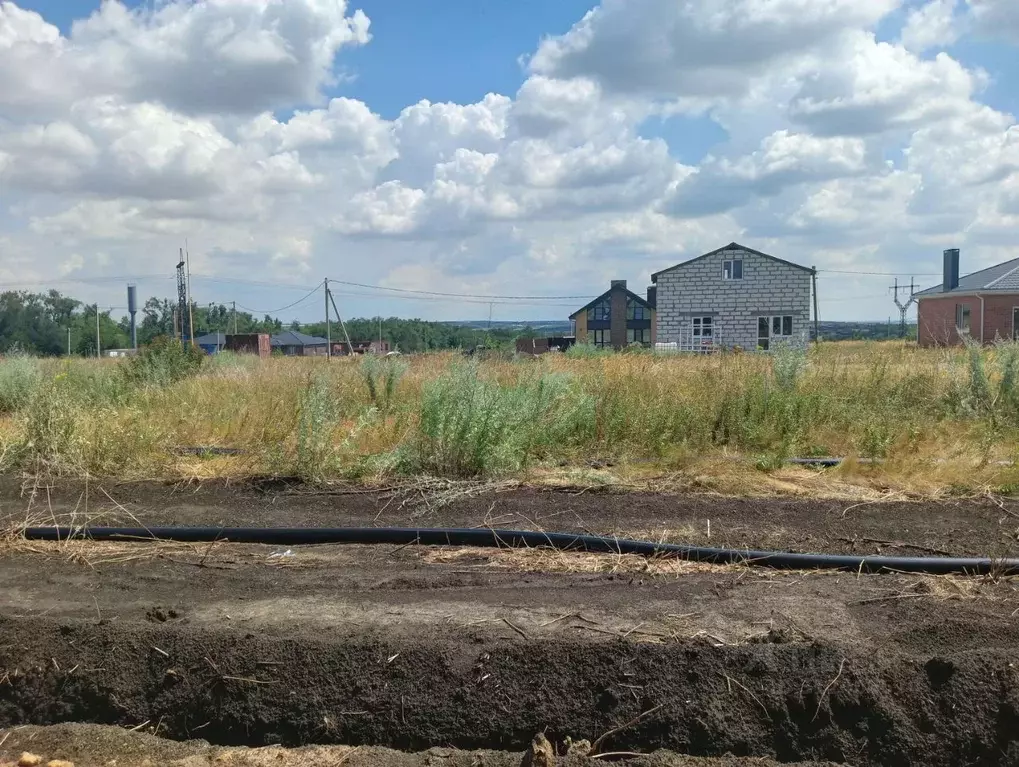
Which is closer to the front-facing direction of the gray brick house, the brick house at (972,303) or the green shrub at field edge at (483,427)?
the green shrub at field edge

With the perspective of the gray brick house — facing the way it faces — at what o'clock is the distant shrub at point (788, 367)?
The distant shrub is roughly at 12 o'clock from the gray brick house.

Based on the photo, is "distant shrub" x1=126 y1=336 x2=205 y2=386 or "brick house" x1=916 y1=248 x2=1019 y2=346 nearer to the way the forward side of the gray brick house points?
the distant shrub

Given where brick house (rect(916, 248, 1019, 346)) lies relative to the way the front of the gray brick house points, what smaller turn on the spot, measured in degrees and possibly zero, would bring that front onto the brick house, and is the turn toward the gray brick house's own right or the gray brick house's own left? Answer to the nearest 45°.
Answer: approximately 90° to the gray brick house's own left

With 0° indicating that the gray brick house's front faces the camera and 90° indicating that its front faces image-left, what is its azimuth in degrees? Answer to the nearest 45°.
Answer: approximately 0°

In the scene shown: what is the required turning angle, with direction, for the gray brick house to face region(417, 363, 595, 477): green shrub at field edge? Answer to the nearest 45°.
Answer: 0° — it already faces it

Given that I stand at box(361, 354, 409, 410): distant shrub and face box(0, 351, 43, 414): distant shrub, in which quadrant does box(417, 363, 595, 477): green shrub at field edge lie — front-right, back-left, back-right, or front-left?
back-left
